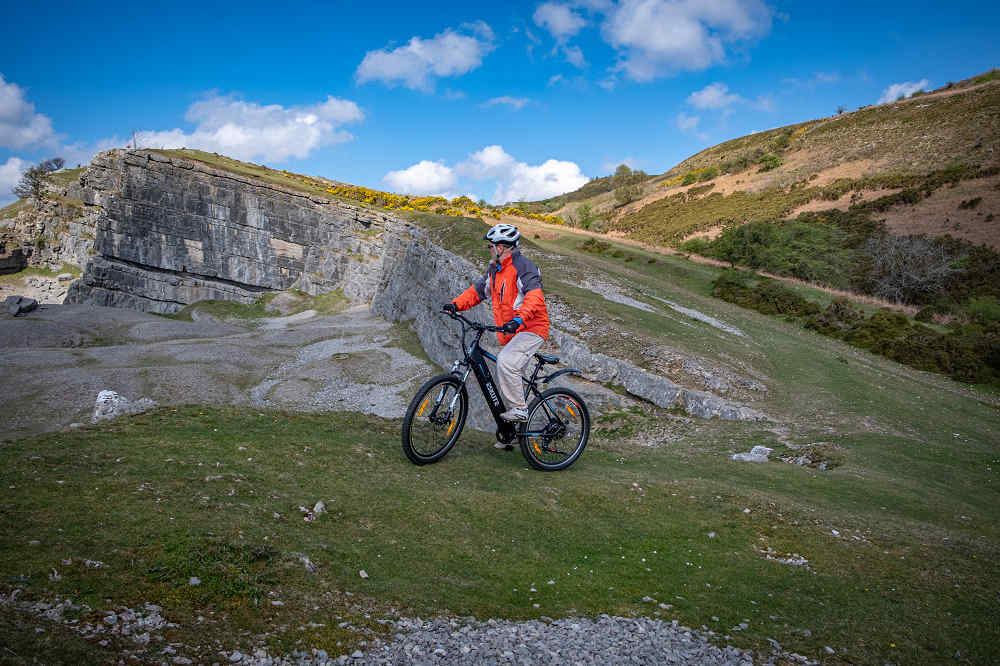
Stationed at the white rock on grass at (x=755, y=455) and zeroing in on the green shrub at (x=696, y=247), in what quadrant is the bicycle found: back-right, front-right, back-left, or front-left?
back-left

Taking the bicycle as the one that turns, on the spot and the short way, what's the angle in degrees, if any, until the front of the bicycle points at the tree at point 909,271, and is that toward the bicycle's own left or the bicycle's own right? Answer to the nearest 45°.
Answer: approximately 180°

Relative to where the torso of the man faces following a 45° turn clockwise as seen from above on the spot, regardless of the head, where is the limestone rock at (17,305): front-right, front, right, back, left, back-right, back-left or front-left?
front-right

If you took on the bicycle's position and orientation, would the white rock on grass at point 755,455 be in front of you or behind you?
behind

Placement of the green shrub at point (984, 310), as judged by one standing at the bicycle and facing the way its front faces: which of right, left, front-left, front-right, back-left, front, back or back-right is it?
back

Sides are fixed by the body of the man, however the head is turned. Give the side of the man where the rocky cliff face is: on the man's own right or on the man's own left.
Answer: on the man's own right

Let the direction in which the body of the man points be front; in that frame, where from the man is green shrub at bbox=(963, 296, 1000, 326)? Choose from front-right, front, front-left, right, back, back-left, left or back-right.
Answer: back

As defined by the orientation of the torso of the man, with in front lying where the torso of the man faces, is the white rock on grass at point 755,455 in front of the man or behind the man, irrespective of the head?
behind
